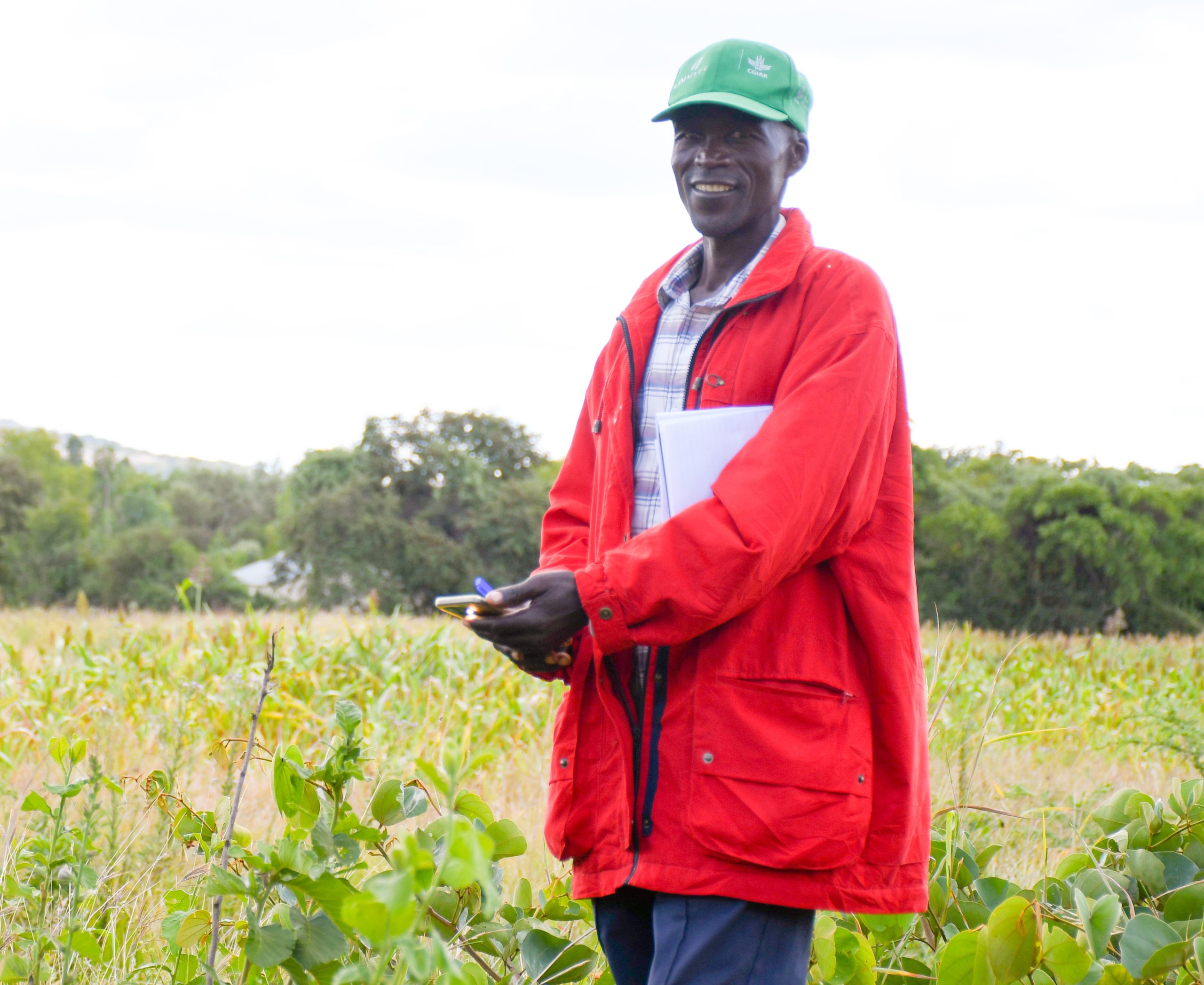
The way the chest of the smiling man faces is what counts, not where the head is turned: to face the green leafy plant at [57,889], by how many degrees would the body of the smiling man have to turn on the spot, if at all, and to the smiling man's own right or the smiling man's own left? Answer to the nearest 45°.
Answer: approximately 45° to the smiling man's own right

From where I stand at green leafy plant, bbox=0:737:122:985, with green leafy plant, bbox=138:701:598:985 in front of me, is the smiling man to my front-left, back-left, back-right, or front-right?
front-left

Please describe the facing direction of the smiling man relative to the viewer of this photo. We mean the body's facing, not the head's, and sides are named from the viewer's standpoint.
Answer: facing the viewer and to the left of the viewer
